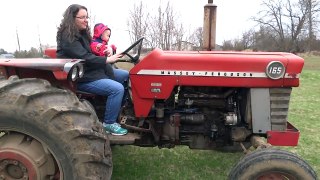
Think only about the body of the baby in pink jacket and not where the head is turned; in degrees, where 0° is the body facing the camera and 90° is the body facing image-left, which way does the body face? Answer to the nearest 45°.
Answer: approximately 270°

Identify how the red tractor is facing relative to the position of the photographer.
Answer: facing to the right of the viewer

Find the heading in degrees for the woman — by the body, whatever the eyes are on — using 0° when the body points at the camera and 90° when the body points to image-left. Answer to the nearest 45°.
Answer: approximately 270°
